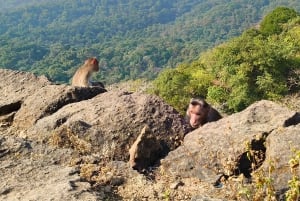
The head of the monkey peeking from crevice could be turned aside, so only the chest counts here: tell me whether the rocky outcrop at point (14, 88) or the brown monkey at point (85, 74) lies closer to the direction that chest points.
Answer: the rocky outcrop

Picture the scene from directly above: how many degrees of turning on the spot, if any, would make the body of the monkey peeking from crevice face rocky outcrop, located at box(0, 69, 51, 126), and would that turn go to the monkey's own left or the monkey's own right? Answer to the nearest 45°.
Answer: approximately 45° to the monkey's own right

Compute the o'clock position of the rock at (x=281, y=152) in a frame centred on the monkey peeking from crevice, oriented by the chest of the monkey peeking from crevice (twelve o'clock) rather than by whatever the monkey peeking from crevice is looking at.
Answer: The rock is roughly at 10 o'clock from the monkey peeking from crevice.

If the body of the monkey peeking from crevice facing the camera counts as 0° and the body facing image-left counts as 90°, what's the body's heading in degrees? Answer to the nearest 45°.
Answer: approximately 45°

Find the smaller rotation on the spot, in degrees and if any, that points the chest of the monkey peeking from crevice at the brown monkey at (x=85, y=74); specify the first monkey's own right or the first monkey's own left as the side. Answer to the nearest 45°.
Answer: approximately 90° to the first monkey's own right
